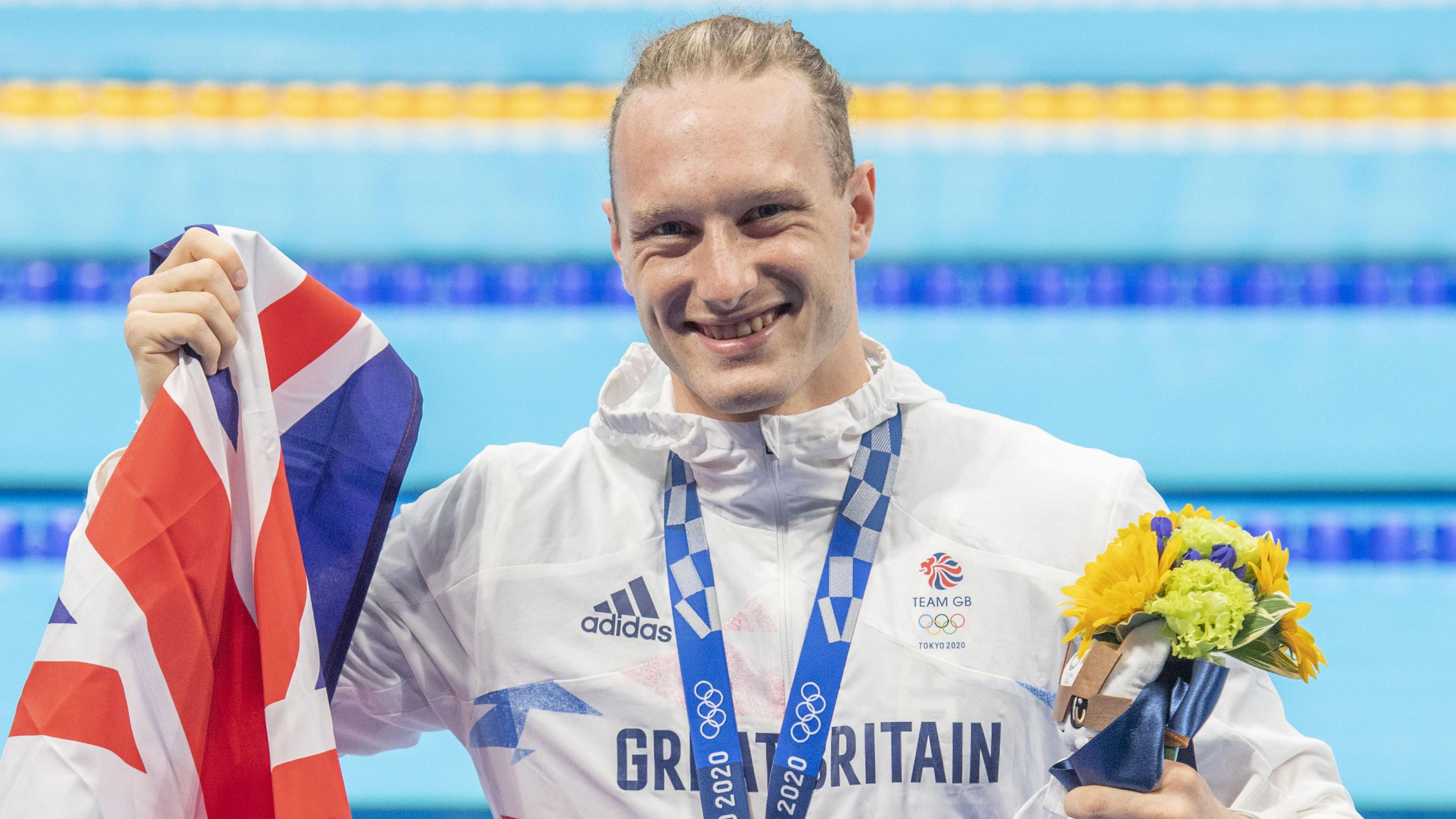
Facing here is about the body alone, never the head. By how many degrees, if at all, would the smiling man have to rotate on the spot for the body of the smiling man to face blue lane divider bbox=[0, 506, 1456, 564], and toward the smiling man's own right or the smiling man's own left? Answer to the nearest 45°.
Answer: approximately 135° to the smiling man's own left

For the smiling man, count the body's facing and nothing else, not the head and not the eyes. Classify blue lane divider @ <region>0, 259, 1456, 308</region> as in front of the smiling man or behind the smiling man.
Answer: behind

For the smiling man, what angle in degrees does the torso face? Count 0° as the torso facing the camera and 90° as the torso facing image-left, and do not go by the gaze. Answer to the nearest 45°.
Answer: approximately 0°

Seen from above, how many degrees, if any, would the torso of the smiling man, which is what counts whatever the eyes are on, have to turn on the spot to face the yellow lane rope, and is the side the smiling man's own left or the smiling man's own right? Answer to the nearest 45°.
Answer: approximately 180°
